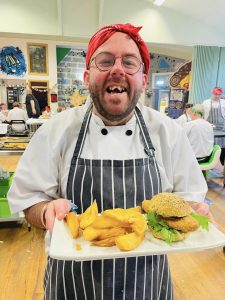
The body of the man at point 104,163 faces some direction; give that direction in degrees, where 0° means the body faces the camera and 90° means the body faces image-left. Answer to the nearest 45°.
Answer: approximately 0°

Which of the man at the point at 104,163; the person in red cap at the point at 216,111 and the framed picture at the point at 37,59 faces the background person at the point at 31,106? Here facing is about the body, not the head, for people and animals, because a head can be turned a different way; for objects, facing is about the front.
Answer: the framed picture

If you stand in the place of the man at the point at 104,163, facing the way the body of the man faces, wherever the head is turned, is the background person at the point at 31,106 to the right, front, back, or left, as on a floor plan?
back

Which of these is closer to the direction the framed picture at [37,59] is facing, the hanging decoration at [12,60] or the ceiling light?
the ceiling light

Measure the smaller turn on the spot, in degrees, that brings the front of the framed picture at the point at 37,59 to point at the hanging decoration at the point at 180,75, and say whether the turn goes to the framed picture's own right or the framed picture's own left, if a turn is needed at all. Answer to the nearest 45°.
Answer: approximately 90° to the framed picture's own left

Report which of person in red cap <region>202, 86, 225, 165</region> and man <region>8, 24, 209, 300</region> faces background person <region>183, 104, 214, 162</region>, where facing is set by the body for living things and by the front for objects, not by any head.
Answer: the person in red cap

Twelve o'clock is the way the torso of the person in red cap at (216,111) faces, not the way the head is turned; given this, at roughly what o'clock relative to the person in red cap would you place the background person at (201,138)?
The background person is roughly at 12 o'clock from the person in red cap.

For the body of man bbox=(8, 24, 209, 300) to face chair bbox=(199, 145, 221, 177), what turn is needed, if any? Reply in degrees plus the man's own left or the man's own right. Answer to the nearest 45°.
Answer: approximately 135° to the man's own left

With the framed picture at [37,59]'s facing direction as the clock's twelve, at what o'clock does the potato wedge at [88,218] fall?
The potato wedge is roughly at 12 o'clock from the framed picture.

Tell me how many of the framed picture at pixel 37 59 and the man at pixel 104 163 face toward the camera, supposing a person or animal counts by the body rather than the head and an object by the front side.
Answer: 2

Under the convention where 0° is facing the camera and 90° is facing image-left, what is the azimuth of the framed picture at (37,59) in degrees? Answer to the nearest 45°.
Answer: approximately 0°

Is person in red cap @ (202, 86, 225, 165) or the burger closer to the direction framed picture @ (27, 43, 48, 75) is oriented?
the burger

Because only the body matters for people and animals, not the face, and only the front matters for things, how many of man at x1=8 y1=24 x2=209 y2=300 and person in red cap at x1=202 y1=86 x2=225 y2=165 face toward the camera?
2

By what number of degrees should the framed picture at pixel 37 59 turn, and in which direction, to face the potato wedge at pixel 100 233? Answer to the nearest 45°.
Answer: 0° — it already faces it

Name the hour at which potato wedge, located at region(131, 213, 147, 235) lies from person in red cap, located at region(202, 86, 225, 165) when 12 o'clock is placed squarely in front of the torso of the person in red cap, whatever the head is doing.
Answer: The potato wedge is roughly at 12 o'clock from the person in red cap.
